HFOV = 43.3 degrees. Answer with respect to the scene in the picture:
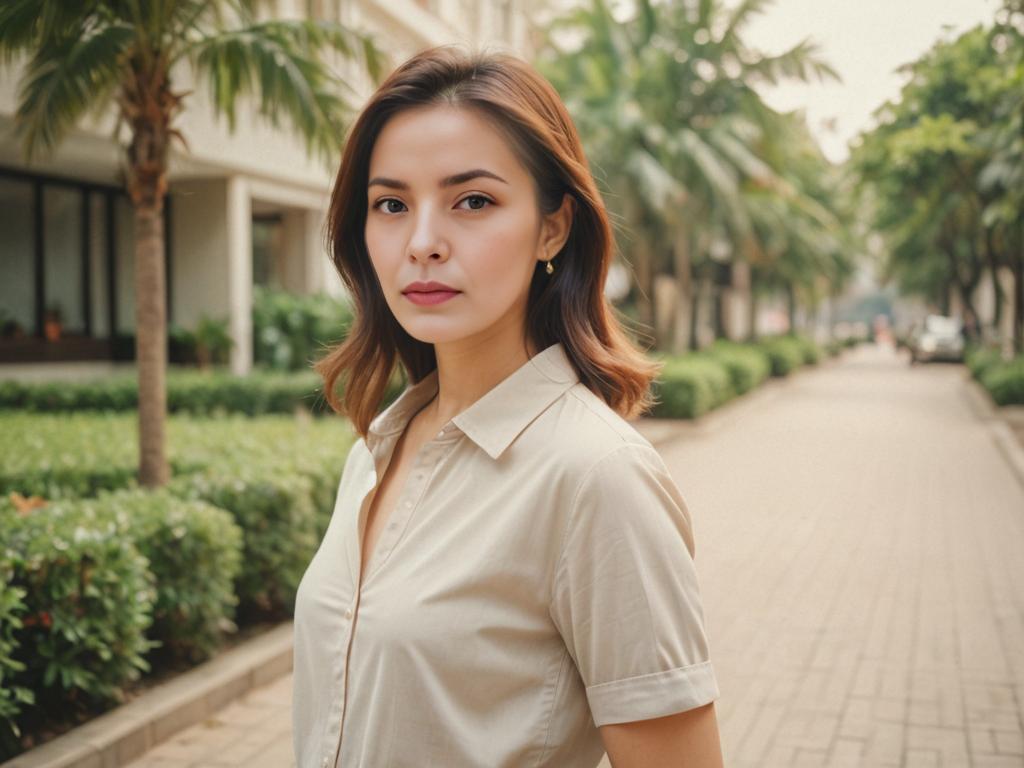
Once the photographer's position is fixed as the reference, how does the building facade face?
facing the viewer and to the right of the viewer

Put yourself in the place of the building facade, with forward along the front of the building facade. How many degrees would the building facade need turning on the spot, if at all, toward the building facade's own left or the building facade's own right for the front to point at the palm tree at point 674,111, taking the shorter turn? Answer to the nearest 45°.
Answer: approximately 45° to the building facade's own left

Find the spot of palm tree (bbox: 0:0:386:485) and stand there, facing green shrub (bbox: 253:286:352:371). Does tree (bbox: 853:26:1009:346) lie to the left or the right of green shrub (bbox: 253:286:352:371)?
right

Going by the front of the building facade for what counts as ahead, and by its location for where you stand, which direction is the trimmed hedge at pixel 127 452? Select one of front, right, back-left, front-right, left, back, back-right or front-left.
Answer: front-right

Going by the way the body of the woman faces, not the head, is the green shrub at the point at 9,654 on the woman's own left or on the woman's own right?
on the woman's own right

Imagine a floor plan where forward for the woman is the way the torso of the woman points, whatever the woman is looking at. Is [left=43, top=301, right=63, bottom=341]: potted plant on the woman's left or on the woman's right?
on the woman's right

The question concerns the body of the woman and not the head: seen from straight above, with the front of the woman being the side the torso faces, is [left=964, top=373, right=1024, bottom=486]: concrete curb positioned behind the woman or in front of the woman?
behind

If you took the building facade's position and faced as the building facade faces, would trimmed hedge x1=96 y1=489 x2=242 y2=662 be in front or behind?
in front

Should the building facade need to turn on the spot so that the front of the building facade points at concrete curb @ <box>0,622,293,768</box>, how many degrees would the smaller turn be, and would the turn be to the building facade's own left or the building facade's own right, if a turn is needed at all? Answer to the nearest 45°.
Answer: approximately 45° to the building facade's own right

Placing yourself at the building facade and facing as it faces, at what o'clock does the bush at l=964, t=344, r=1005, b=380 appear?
The bush is roughly at 10 o'clock from the building facade.

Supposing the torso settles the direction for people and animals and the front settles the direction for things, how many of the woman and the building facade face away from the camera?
0

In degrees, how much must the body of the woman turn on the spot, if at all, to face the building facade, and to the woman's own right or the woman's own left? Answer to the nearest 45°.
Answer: approximately 135° to the woman's own right

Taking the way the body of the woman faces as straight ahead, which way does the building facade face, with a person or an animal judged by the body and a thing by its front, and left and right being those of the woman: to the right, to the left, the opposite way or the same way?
to the left

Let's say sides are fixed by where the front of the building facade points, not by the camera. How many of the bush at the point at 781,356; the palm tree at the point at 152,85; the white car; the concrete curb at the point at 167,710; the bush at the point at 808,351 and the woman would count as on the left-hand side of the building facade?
3
